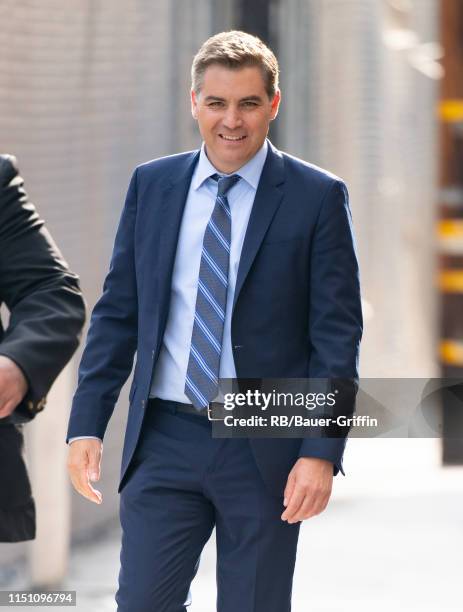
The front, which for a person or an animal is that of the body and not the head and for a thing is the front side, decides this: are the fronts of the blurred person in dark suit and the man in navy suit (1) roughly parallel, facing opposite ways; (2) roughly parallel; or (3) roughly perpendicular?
roughly parallel

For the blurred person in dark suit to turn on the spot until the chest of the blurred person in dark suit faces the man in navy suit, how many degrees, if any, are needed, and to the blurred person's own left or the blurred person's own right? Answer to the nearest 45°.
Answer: approximately 45° to the blurred person's own left

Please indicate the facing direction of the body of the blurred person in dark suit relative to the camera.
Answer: toward the camera

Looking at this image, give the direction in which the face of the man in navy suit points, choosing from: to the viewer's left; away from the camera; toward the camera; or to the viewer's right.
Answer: toward the camera

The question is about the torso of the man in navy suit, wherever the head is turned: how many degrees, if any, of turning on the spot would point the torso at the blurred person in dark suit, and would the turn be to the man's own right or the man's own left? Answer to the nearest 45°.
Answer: approximately 90° to the man's own right

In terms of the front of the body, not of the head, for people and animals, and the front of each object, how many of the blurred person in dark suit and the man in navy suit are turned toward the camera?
2

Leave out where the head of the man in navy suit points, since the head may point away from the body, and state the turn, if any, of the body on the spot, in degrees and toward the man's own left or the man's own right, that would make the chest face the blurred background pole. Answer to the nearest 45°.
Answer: approximately 180°

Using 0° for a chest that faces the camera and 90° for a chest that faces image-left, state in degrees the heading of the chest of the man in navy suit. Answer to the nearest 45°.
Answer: approximately 0°
